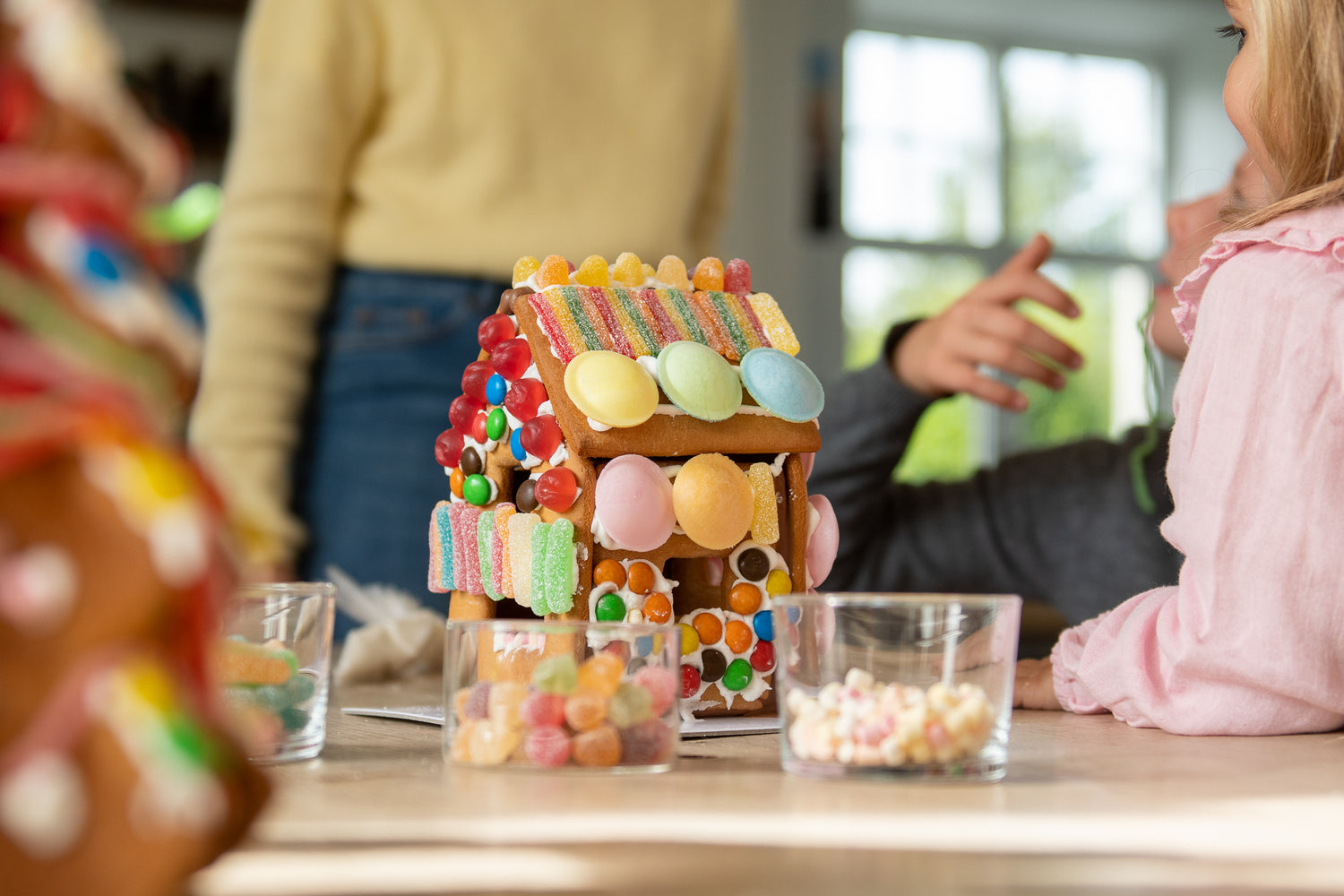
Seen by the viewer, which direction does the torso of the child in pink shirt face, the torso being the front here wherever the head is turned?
to the viewer's left

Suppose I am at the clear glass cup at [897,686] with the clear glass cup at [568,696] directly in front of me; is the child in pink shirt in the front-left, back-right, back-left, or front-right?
back-right
